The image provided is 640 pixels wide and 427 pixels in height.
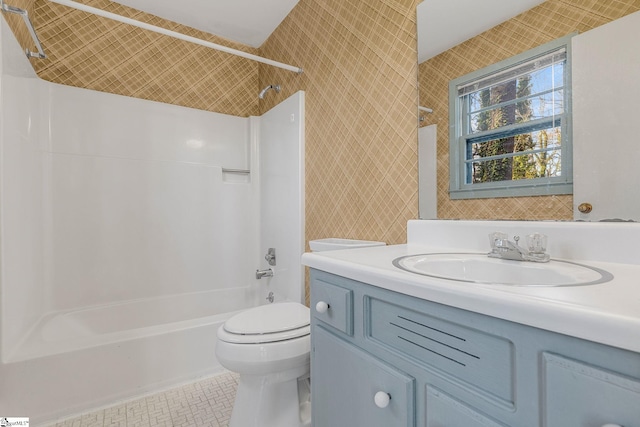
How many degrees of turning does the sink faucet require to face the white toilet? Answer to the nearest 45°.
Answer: approximately 45° to its right

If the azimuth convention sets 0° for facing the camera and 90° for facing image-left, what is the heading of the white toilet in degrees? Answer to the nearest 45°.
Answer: approximately 45°

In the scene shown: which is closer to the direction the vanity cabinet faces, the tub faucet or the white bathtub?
the white bathtub

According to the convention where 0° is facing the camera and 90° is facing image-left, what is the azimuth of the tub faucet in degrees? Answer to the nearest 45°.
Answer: approximately 90°

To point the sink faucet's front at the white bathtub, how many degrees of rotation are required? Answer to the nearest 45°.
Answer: approximately 45° to its right

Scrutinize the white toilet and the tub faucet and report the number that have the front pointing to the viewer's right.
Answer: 0

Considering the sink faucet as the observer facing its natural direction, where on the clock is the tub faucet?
The tub faucet is roughly at 2 o'clock from the sink faucet.
